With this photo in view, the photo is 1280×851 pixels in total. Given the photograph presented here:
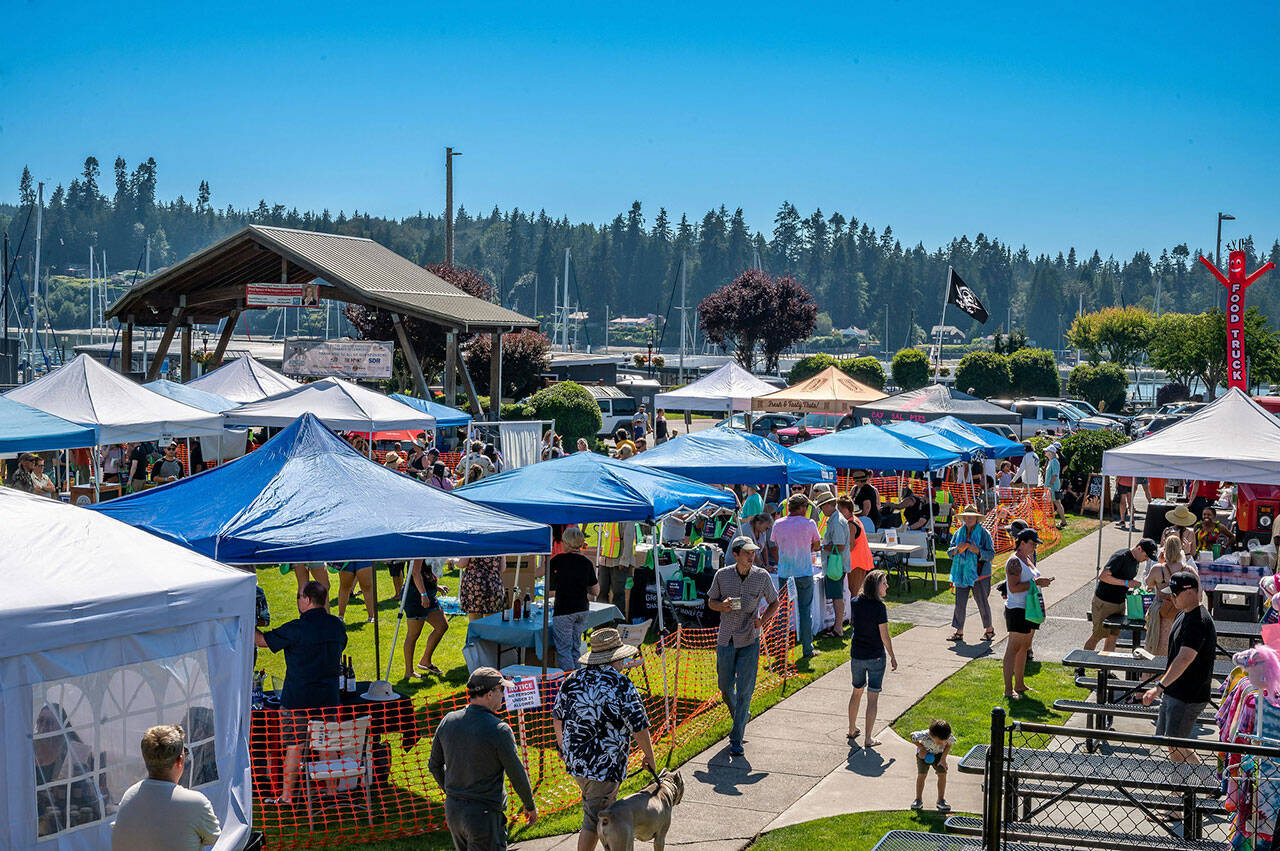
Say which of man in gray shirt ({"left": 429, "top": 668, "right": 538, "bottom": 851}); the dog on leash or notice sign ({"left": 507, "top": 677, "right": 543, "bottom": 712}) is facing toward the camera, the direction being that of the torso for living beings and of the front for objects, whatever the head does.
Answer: the notice sign

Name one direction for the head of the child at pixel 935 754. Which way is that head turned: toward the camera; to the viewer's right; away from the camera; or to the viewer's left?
toward the camera

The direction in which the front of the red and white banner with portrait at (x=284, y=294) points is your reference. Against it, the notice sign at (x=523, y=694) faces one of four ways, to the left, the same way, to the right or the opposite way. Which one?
the same way

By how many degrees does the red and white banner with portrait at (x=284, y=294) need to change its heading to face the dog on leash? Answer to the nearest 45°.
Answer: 0° — it already faces it

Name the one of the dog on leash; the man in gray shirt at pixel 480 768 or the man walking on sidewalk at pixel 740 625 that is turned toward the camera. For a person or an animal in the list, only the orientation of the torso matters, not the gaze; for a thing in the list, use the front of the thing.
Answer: the man walking on sidewalk

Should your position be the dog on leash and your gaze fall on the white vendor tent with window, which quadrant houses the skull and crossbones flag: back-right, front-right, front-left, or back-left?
back-right

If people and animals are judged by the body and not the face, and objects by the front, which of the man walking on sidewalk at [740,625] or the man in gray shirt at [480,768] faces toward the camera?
the man walking on sidewalk

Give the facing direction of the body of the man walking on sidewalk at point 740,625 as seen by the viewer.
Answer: toward the camera

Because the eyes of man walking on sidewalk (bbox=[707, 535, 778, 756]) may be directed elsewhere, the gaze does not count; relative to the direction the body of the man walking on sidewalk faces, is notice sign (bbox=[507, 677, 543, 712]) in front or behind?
in front

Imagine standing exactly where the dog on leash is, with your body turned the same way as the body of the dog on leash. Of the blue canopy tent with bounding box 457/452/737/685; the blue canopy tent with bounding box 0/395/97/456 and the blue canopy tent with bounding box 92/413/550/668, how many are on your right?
0

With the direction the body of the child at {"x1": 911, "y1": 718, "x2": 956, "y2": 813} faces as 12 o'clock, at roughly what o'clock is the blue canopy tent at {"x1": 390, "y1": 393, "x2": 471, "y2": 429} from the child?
The blue canopy tent is roughly at 5 o'clock from the child.

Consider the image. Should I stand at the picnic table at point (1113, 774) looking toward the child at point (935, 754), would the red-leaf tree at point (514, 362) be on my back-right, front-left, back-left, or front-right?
front-right

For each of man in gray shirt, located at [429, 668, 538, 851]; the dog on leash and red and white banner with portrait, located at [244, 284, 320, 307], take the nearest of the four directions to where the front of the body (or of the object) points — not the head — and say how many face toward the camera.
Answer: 1
